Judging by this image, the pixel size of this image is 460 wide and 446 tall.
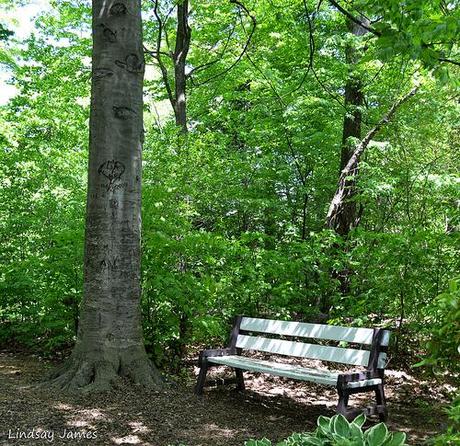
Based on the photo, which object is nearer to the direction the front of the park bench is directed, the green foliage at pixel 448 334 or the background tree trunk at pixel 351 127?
the green foliage

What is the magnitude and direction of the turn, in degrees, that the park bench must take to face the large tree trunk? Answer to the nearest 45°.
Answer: approximately 45° to its right

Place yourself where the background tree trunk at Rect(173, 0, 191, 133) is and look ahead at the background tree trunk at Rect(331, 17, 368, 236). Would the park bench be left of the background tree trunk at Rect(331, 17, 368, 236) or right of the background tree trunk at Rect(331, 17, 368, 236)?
right

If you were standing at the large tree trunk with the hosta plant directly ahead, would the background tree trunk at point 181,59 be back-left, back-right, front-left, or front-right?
back-left

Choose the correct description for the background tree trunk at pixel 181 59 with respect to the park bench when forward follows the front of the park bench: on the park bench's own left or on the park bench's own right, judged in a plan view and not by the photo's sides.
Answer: on the park bench's own right

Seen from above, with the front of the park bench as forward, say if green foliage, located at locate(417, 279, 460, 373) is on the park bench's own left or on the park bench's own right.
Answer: on the park bench's own left

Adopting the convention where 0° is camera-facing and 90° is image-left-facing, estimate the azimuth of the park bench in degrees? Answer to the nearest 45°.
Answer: approximately 45°
